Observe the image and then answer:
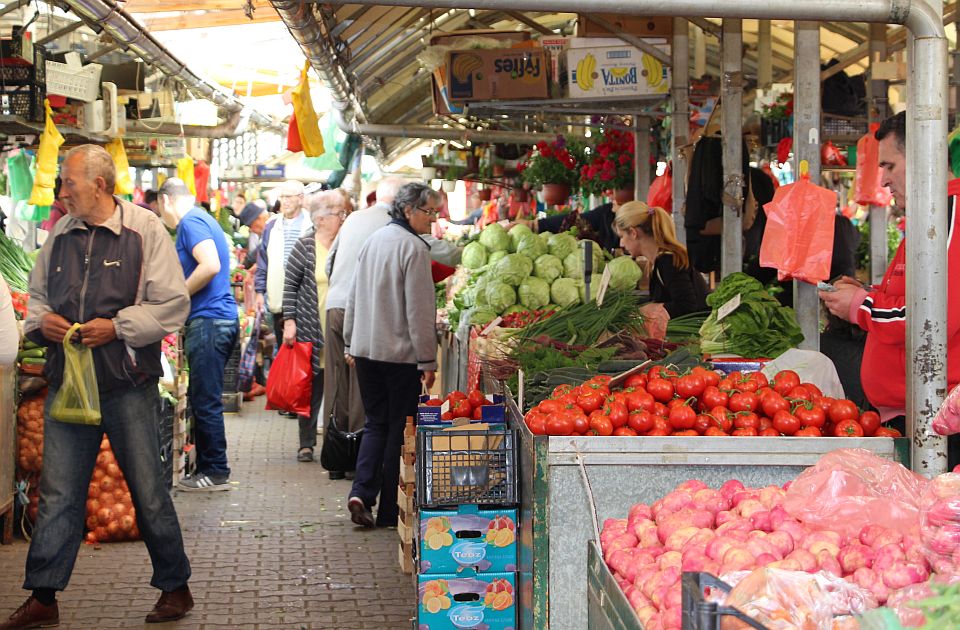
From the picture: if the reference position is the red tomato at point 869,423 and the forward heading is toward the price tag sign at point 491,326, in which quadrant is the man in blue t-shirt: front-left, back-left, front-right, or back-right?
front-left

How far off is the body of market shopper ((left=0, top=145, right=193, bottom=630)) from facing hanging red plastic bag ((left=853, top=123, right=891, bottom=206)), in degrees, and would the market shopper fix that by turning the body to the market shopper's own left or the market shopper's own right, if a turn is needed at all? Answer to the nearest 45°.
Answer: approximately 135° to the market shopper's own left

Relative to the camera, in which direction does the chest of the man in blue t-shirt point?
to the viewer's left

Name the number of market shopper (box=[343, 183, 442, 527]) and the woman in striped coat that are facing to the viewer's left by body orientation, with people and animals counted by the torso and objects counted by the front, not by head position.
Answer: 0

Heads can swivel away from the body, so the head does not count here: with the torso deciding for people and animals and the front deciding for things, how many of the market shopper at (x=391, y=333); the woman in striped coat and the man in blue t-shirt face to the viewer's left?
1

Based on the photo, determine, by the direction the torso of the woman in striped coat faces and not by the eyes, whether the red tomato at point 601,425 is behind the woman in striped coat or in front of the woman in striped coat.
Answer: in front

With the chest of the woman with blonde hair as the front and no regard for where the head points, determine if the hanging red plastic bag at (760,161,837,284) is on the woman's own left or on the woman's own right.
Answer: on the woman's own left

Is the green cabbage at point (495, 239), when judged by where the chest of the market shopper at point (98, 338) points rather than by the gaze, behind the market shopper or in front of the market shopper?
behind

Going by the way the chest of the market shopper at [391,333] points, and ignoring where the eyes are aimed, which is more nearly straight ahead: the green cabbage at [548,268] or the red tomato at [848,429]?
the green cabbage

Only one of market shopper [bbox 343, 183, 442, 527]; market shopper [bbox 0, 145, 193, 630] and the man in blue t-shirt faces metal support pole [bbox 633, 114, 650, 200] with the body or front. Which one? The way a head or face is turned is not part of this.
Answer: market shopper [bbox 343, 183, 442, 527]

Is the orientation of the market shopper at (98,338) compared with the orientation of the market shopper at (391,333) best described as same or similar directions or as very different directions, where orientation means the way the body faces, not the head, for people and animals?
very different directions

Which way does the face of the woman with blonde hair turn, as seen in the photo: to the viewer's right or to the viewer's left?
to the viewer's left

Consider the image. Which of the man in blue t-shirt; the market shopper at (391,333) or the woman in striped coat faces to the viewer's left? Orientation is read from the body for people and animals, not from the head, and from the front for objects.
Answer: the man in blue t-shirt

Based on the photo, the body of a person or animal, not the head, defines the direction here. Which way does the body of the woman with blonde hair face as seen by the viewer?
to the viewer's left
